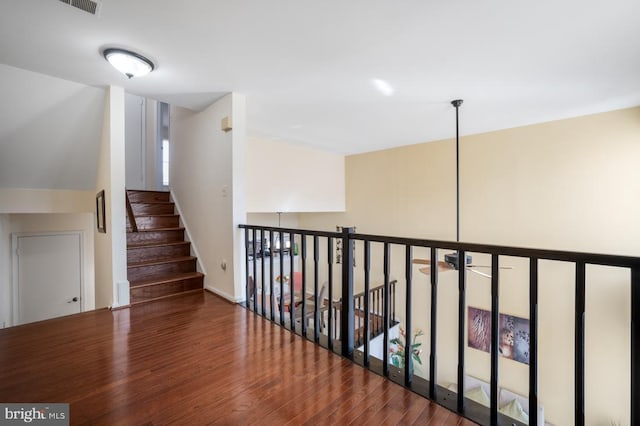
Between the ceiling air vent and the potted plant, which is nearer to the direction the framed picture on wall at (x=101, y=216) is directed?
the ceiling air vent

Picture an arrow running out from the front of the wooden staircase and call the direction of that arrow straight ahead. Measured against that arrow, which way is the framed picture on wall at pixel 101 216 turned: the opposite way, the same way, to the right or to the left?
to the right

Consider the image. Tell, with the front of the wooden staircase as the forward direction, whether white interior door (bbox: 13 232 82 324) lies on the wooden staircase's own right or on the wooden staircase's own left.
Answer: on the wooden staircase's own right

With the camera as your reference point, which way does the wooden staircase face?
facing the viewer

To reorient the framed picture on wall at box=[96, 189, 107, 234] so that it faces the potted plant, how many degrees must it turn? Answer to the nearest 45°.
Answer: approximately 180°

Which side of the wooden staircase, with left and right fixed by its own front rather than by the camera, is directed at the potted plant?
left

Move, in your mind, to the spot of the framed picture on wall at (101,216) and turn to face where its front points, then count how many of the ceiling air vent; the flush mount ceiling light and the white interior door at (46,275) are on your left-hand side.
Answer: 2

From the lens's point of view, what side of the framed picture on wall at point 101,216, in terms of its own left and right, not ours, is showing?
left

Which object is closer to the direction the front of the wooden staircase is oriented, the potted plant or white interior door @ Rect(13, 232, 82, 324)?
the potted plant

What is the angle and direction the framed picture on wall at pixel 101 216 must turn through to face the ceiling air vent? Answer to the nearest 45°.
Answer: approximately 90° to its left

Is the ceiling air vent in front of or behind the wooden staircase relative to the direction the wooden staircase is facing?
in front
